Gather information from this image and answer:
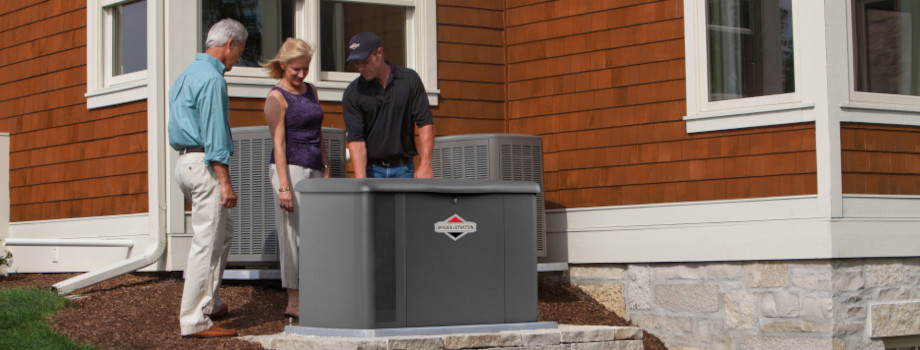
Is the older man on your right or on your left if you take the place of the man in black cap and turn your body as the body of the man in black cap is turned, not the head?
on your right

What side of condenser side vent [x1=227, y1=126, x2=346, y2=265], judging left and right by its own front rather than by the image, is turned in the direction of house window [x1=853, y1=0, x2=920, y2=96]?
left

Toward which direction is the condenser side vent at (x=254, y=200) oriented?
toward the camera

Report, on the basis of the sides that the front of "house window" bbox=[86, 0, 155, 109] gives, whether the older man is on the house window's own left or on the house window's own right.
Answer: on the house window's own left

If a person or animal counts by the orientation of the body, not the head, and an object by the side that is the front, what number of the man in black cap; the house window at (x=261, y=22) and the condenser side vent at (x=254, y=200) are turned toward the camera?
3

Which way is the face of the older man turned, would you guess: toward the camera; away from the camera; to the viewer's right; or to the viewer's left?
to the viewer's right

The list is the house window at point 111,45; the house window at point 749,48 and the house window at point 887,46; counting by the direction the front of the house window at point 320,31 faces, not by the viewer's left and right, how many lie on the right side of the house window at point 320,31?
1

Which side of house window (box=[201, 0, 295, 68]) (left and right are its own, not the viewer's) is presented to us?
front

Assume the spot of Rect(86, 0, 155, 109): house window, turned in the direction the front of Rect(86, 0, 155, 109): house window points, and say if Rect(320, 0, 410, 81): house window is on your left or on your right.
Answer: on your left

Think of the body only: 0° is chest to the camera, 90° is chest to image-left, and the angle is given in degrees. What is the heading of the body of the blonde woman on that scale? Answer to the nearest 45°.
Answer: approximately 315°

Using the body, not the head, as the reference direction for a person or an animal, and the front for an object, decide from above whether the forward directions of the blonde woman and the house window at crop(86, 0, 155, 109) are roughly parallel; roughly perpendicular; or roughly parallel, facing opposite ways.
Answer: roughly perpendicular

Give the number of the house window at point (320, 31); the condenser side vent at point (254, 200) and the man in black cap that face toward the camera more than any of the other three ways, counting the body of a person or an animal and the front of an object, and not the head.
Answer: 3

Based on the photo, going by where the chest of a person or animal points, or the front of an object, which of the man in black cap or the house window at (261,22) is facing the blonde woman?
the house window
